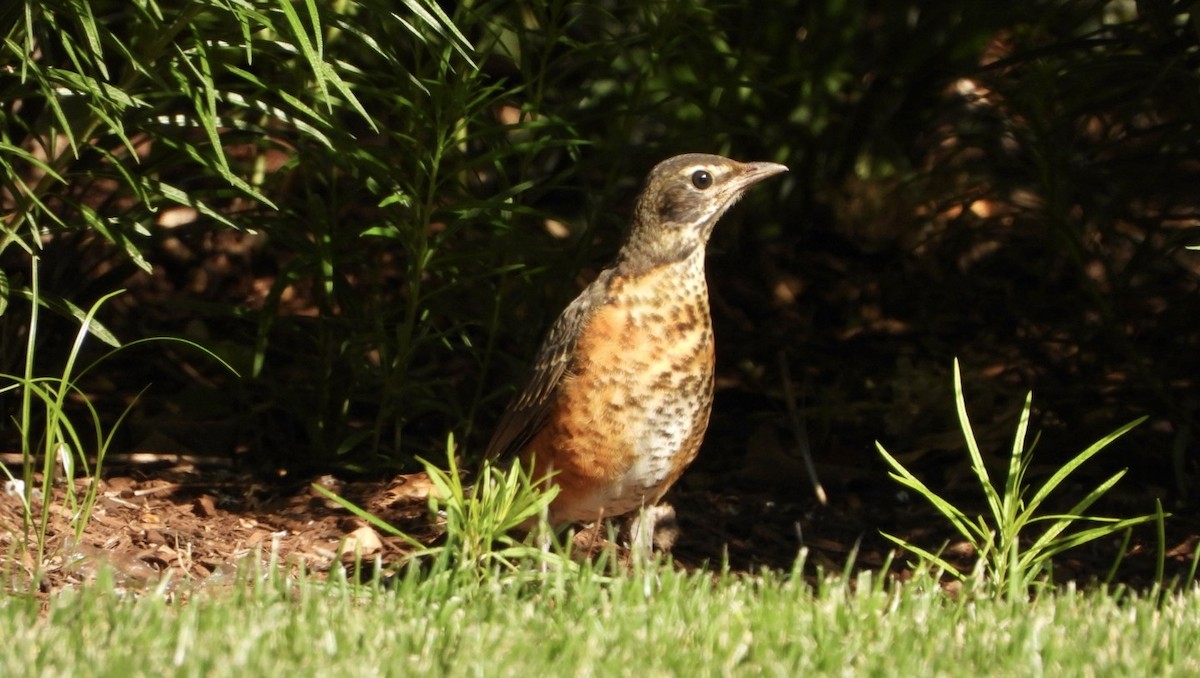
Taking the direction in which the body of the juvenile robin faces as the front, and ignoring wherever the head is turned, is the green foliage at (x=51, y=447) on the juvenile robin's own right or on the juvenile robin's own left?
on the juvenile robin's own right

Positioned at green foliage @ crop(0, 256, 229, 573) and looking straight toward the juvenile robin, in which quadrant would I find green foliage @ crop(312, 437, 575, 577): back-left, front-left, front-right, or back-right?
front-right

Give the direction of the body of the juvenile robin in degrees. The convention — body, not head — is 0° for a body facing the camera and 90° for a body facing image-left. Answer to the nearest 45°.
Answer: approximately 315°

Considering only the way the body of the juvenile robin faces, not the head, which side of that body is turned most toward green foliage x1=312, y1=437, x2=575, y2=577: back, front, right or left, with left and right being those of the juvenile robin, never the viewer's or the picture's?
right

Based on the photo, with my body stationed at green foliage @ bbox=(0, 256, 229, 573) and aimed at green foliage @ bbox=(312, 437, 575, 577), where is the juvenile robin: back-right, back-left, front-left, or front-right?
front-left

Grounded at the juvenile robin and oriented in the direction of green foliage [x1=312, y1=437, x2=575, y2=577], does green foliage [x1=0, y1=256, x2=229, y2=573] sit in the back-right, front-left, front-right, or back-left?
front-right
